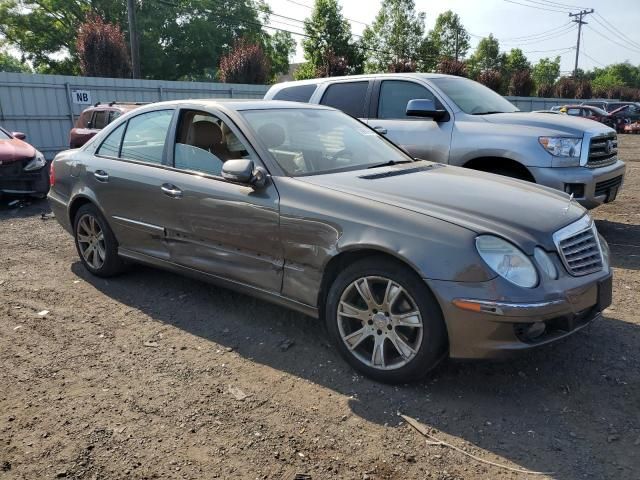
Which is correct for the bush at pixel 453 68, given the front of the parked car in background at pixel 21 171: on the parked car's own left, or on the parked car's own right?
on the parked car's own left

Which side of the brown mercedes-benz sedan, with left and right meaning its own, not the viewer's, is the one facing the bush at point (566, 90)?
left

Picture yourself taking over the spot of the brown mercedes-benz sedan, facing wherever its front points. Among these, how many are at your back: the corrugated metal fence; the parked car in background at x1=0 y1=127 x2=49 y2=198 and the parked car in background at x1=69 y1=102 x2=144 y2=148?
3

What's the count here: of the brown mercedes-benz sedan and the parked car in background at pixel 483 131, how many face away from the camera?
0

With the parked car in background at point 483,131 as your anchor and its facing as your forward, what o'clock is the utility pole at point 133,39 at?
The utility pole is roughly at 6 o'clock from the parked car in background.

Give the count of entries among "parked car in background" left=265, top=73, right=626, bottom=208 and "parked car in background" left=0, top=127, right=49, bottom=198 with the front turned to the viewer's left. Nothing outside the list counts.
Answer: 0

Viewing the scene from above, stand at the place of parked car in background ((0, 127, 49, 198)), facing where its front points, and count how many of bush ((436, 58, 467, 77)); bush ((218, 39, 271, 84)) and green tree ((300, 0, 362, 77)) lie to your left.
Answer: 3

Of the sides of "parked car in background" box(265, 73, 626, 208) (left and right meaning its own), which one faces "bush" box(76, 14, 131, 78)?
back

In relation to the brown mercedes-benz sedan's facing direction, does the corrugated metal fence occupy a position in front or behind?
behind

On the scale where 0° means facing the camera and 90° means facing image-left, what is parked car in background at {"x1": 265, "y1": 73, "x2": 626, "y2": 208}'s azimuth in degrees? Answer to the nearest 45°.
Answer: approximately 315°

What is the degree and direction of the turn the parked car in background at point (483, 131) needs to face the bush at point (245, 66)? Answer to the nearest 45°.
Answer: approximately 180°

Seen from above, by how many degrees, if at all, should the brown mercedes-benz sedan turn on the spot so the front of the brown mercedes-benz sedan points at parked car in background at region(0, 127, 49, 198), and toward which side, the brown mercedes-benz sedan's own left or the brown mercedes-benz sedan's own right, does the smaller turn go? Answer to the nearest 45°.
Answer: approximately 180°

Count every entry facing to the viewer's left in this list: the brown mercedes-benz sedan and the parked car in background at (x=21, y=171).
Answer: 0

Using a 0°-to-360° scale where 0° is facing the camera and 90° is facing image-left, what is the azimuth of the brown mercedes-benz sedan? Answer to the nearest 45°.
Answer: approximately 315°

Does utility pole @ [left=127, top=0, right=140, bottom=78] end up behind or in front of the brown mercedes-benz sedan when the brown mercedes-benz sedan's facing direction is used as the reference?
behind
